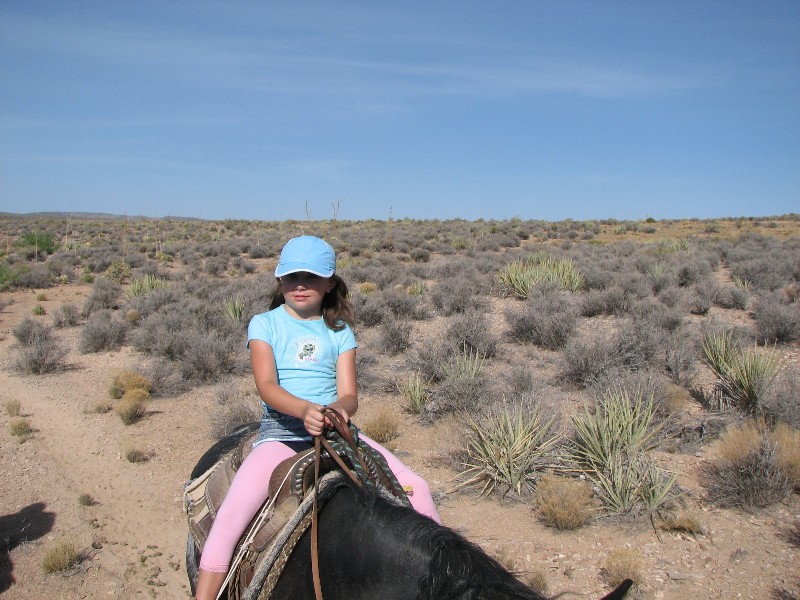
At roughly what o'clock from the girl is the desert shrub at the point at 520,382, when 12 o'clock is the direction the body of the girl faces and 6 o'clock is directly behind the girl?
The desert shrub is roughly at 7 o'clock from the girl.

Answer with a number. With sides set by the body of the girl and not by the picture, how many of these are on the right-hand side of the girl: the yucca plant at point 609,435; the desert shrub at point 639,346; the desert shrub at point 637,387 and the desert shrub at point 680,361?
0

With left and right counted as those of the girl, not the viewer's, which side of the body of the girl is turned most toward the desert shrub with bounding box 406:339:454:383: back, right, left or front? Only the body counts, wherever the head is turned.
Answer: back

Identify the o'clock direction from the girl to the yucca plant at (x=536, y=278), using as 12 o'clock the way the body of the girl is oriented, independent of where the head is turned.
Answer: The yucca plant is roughly at 7 o'clock from the girl.

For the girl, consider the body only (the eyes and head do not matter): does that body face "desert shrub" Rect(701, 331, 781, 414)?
no

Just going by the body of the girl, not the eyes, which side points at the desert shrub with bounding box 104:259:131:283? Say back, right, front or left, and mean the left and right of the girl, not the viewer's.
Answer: back

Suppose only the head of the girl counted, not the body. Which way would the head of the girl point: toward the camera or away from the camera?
toward the camera

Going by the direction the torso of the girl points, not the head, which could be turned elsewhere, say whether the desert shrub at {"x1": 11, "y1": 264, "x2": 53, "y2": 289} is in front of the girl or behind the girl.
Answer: behind

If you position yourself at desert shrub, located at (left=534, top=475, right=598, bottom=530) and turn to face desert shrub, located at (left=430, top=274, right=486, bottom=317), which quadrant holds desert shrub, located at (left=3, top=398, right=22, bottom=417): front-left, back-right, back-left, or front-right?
front-left

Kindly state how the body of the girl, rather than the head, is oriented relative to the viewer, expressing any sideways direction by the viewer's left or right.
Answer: facing the viewer

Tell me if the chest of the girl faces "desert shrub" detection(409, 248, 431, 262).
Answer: no

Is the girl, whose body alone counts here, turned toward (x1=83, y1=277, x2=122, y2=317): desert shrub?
no

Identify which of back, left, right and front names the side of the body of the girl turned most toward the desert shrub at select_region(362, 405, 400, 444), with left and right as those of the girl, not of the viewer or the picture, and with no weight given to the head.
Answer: back

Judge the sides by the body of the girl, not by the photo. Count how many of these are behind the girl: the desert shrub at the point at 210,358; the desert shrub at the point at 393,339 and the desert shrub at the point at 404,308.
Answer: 3

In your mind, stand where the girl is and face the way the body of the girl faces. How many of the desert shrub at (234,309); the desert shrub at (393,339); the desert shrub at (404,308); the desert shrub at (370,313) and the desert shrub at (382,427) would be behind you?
5

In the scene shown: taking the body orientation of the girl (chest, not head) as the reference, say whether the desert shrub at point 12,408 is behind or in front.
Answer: behind

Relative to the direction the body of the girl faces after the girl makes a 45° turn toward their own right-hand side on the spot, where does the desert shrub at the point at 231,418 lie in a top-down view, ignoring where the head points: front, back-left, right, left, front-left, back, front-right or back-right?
back-right

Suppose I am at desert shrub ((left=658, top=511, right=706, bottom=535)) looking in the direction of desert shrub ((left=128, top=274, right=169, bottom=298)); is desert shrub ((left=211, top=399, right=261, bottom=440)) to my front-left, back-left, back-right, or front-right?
front-left

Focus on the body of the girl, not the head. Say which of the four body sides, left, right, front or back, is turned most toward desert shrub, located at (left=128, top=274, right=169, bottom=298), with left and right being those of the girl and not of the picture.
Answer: back
